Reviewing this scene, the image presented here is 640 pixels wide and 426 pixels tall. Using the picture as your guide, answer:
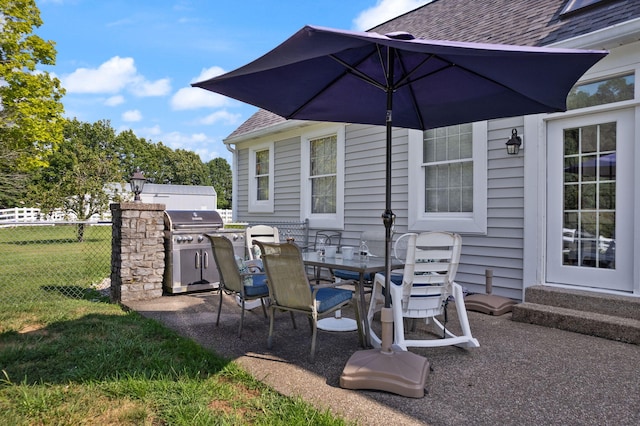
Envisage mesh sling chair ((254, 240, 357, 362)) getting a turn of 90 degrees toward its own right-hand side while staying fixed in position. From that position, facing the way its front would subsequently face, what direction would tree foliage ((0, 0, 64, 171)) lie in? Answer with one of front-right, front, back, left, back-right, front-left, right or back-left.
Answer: back

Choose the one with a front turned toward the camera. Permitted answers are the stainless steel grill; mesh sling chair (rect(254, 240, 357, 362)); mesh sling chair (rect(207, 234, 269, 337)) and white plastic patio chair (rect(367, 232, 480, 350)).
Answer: the stainless steel grill

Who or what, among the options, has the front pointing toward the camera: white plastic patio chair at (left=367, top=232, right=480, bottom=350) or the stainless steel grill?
the stainless steel grill

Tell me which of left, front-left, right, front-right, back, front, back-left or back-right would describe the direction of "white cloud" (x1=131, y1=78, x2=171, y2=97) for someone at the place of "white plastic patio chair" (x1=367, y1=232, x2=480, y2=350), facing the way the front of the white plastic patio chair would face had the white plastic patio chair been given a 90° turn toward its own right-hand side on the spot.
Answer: left

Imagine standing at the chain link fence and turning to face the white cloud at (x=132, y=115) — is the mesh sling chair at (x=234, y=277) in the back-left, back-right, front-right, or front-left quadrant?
back-right

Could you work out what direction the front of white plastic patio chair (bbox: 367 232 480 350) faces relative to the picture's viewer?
facing away from the viewer and to the left of the viewer

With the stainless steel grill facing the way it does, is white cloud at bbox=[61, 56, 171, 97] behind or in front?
behind

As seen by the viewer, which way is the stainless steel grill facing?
toward the camera

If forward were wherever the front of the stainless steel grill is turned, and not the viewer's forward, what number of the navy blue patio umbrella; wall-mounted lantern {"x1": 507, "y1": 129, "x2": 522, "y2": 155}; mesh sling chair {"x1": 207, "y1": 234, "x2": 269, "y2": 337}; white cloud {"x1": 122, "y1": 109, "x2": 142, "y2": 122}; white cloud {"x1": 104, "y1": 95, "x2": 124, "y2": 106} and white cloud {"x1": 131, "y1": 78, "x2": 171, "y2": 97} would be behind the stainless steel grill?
3

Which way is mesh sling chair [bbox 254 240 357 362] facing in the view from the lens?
facing away from the viewer and to the right of the viewer

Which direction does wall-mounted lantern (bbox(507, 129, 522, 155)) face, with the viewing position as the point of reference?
facing the viewer and to the left of the viewer

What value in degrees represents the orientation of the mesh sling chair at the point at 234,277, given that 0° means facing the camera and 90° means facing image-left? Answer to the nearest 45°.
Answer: approximately 225°

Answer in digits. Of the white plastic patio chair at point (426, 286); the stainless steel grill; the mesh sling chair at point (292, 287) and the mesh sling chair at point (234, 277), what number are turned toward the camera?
1

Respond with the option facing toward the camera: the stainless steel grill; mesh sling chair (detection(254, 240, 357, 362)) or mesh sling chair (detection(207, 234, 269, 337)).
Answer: the stainless steel grill

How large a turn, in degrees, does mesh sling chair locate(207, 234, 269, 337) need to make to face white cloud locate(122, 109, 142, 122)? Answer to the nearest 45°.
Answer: approximately 45° to its left

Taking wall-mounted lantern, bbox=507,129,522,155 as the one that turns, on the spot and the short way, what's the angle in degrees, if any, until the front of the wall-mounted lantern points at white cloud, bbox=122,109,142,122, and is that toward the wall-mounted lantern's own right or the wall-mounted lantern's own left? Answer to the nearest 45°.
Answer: approximately 90° to the wall-mounted lantern's own right

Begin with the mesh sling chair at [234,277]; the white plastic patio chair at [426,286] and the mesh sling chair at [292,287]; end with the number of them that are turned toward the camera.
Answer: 0
